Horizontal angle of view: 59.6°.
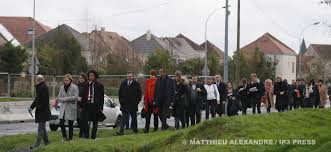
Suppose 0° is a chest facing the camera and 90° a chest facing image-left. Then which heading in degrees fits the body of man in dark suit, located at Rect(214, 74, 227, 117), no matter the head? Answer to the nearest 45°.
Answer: approximately 45°
